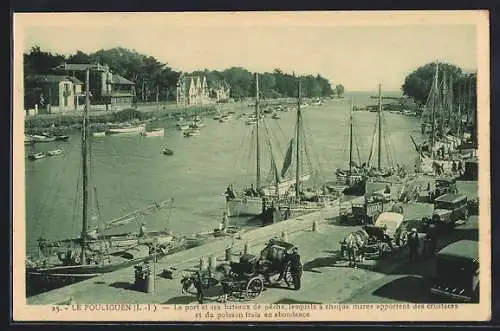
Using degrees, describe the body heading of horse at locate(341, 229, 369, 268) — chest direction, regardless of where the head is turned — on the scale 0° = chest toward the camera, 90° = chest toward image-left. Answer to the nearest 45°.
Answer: approximately 45°

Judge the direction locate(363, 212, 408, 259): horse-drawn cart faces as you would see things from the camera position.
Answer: facing the viewer and to the left of the viewer
